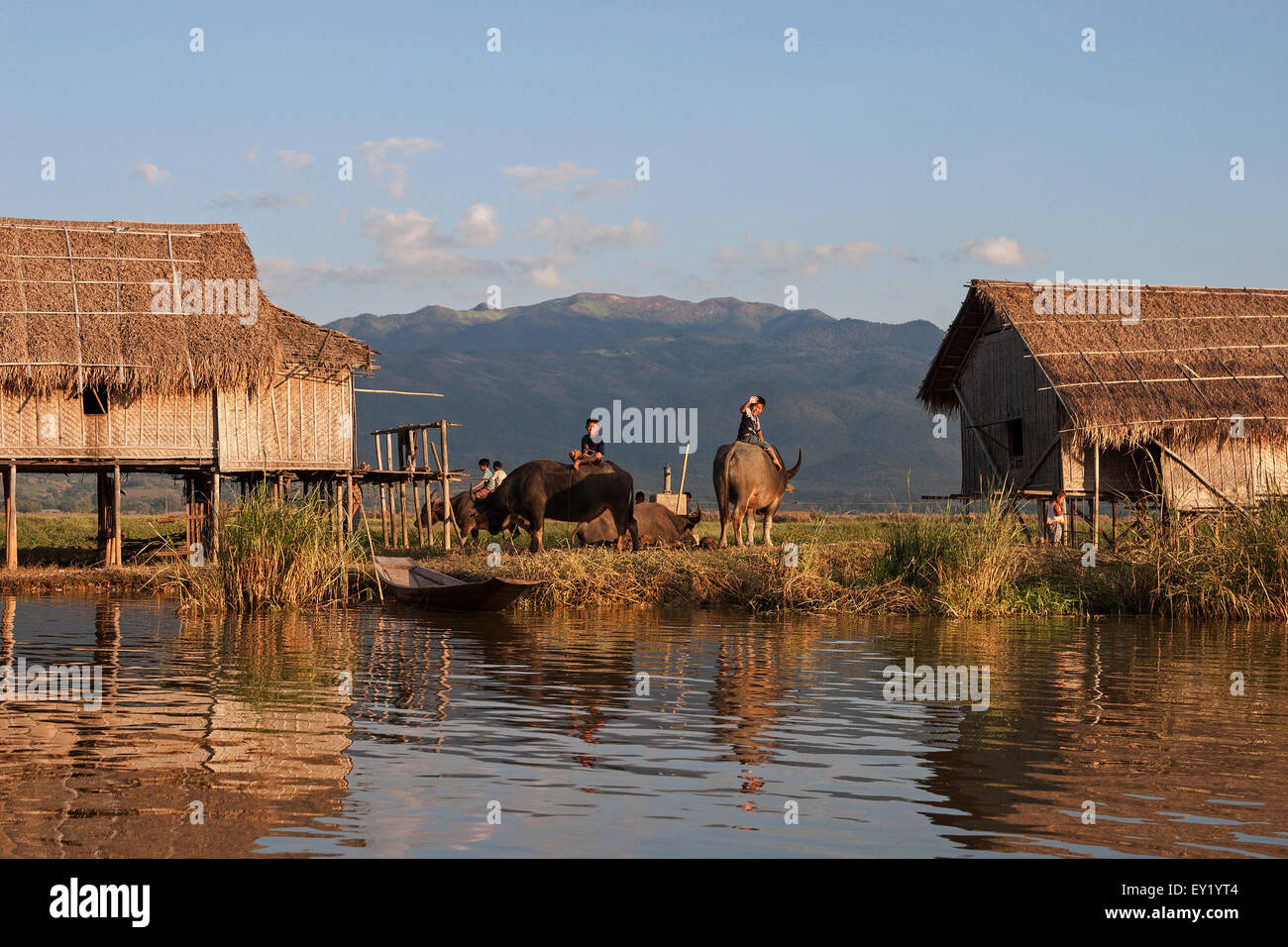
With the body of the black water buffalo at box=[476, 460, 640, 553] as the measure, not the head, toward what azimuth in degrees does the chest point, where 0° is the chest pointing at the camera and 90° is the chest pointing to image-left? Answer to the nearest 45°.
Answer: approximately 90°

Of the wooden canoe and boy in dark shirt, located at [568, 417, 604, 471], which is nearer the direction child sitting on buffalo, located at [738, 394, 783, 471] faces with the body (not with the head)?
the wooden canoe

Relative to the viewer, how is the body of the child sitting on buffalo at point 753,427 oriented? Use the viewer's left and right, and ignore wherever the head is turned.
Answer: facing the viewer and to the right of the viewer

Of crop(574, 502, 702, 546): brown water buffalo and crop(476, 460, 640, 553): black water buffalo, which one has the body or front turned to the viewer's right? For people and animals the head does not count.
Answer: crop(574, 502, 702, 546): brown water buffalo

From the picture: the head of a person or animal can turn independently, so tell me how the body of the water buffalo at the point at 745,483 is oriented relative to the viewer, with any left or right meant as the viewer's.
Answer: facing away from the viewer and to the right of the viewer

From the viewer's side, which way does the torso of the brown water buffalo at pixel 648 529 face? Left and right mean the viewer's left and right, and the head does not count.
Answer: facing to the right of the viewer

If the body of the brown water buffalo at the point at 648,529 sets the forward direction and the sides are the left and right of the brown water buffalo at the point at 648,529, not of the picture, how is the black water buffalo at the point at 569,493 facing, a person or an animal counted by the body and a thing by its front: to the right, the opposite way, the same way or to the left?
the opposite way

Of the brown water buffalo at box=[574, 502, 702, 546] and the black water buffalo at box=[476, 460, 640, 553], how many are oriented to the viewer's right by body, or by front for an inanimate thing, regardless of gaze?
1
